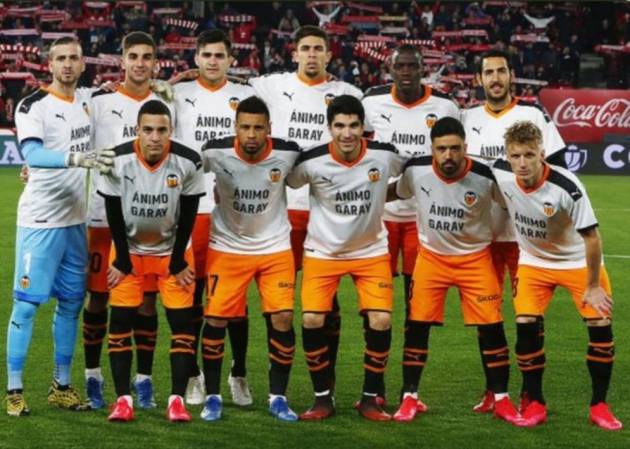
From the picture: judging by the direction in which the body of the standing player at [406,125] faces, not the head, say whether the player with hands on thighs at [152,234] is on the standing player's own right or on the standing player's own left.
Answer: on the standing player's own right

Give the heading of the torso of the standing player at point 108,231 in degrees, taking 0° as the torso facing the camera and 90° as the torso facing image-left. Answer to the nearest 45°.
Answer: approximately 0°

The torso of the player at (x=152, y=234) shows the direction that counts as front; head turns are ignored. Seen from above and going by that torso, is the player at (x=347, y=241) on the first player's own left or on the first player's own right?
on the first player's own left

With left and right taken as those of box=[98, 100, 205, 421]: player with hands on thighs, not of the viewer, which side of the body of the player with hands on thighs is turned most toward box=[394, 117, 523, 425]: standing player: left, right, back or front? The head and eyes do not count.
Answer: left
